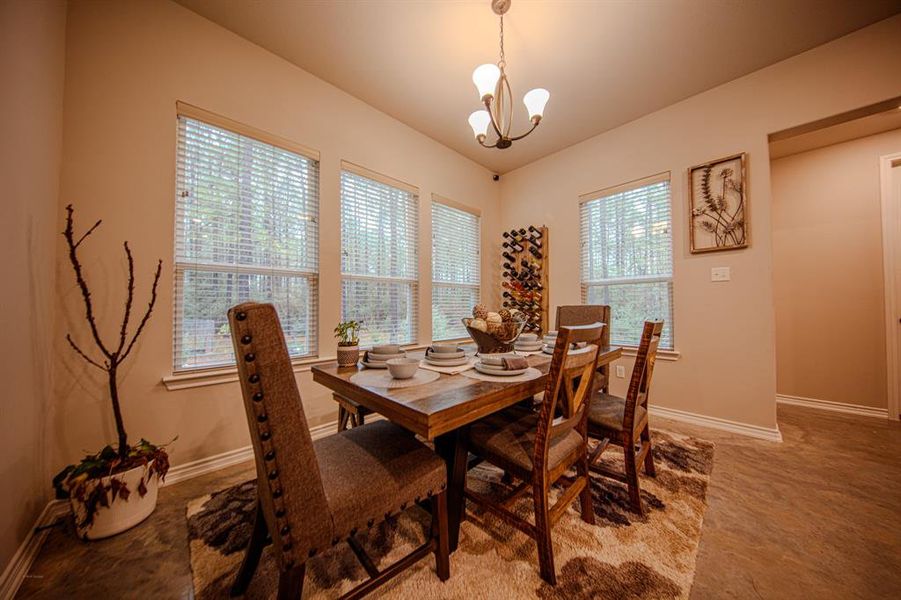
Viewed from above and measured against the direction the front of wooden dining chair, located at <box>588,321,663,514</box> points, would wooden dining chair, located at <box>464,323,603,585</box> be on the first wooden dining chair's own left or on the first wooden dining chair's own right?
on the first wooden dining chair's own left

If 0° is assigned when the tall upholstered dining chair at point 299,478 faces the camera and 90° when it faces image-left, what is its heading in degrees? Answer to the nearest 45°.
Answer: approximately 225°

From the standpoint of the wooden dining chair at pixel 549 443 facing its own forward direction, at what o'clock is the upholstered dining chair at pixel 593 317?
the upholstered dining chair at pixel 593 317 is roughly at 2 o'clock from the wooden dining chair at pixel 549 443.

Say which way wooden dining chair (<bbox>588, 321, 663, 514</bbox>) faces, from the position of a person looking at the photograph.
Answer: facing away from the viewer and to the left of the viewer

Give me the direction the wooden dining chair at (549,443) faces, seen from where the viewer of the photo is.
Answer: facing away from the viewer and to the left of the viewer
